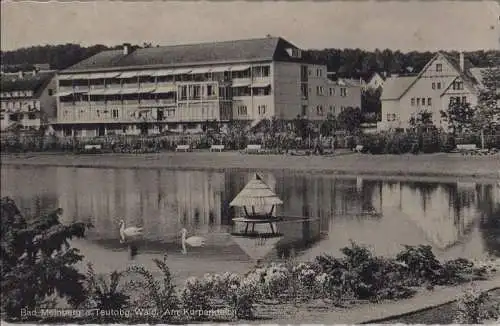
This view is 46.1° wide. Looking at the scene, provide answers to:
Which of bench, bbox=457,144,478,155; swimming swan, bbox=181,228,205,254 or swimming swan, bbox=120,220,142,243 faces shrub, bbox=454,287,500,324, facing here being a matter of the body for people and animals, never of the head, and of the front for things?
the bench

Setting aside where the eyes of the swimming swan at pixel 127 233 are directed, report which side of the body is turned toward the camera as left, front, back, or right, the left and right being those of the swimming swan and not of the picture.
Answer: left

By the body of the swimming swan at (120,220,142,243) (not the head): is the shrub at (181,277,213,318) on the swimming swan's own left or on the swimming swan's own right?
on the swimming swan's own left

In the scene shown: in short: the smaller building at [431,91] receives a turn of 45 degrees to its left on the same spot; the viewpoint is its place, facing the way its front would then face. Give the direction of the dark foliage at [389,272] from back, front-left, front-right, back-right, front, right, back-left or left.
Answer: front-right

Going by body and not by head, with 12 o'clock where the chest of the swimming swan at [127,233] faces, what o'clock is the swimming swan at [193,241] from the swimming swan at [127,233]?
the swimming swan at [193,241] is roughly at 7 o'clock from the swimming swan at [127,233].

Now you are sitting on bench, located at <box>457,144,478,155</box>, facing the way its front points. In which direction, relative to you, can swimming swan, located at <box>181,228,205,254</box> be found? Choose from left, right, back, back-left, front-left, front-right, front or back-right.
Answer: front-right

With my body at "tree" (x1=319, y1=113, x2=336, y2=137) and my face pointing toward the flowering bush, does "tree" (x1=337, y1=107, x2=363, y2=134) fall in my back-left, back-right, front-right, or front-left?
back-left

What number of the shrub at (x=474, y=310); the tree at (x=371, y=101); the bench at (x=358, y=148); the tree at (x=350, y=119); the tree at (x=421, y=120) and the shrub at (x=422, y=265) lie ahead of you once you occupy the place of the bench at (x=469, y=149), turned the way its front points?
2

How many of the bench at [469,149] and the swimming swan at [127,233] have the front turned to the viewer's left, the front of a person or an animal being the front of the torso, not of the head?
1

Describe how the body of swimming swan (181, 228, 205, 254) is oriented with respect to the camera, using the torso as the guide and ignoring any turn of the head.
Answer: to the viewer's left

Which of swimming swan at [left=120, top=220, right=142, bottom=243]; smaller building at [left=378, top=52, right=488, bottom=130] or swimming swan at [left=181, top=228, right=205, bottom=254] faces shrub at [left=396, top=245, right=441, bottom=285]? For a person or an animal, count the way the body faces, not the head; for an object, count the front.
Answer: the smaller building

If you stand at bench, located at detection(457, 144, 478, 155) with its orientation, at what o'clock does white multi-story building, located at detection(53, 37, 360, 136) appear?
The white multi-story building is roughly at 3 o'clock from the bench.

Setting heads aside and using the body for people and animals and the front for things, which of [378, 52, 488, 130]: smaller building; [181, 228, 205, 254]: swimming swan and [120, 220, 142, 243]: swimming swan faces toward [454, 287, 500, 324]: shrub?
the smaller building

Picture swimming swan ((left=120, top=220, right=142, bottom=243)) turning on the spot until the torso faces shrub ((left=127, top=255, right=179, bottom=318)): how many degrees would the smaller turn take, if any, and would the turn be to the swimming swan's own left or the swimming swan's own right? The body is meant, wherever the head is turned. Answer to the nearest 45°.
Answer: approximately 90° to the swimming swan's own left

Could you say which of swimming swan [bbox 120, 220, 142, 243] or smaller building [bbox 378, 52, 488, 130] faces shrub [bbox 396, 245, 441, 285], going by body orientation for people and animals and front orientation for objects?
the smaller building

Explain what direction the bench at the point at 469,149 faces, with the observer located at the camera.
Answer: facing the viewer

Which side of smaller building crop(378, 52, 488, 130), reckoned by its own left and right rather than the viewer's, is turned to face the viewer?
front

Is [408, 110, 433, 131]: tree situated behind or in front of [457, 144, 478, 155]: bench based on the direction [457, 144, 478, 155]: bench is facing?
behind

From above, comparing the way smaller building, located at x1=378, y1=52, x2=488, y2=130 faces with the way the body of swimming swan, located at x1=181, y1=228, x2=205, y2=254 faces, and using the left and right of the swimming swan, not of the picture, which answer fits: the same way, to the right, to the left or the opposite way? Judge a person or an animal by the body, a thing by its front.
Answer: to the left

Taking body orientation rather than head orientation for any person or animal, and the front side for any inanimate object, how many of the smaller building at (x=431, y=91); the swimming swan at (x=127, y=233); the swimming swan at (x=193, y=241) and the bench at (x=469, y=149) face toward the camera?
2
